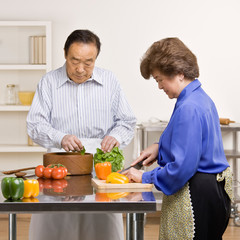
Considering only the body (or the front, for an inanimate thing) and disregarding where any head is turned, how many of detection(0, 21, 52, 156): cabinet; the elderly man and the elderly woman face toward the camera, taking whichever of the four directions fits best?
2

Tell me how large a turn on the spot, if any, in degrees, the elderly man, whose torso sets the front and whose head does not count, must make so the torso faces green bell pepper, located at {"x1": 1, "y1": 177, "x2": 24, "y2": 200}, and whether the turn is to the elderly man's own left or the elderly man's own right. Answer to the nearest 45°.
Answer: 0° — they already face it

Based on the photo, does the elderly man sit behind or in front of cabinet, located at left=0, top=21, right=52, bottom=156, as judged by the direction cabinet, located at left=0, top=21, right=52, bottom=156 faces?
in front

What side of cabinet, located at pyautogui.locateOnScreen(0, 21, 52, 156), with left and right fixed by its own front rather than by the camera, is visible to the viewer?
front

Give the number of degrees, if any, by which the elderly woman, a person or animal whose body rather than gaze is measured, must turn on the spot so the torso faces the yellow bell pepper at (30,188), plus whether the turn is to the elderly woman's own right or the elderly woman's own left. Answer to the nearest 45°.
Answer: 0° — they already face it

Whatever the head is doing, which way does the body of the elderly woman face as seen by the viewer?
to the viewer's left

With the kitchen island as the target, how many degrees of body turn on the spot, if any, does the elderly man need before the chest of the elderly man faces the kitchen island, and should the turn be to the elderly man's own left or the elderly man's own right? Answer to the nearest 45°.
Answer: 0° — they already face it

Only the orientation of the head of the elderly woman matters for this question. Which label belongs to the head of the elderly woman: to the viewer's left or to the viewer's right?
to the viewer's left

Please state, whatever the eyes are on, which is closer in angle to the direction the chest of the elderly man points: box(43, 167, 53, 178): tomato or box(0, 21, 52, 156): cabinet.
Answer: the tomato

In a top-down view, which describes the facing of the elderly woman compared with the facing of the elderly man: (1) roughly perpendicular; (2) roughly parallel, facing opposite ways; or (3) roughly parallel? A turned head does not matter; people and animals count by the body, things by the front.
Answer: roughly perpendicular

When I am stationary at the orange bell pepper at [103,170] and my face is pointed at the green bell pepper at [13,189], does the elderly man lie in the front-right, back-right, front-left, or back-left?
back-right

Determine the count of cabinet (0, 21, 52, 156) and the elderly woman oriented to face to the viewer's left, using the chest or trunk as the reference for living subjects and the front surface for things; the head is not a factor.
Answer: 1

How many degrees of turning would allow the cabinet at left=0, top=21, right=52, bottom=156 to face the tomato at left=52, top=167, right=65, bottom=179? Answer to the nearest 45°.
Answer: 0° — it already faces it
